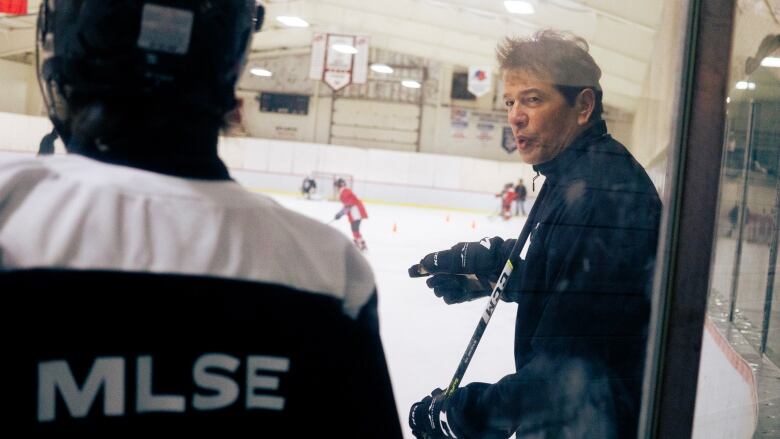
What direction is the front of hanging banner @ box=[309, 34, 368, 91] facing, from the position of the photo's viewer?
facing the viewer

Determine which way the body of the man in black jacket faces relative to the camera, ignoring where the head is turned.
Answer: to the viewer's left

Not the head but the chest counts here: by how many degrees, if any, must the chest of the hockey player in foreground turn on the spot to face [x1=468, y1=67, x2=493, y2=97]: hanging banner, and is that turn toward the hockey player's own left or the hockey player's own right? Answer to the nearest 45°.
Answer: approximately 45° to the hockey player's own right

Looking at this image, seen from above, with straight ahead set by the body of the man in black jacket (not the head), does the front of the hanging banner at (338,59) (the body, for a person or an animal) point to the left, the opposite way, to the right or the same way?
to the left

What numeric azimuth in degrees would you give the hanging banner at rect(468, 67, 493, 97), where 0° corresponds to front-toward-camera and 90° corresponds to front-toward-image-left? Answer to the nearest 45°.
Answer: approximately 0°

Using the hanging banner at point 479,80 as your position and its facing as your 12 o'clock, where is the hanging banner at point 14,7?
the hanging banner at point 14,7 is roughly at 2 o'clock from the hanging banner at point 479,80.

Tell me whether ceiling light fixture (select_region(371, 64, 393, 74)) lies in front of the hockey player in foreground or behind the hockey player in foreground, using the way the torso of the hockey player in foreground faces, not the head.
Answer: in front

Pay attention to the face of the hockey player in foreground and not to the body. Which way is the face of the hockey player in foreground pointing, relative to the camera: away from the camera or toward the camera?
away from the camera

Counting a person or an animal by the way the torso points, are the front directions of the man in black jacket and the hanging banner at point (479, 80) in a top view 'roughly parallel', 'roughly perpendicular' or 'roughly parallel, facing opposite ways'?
roughly perpendicular

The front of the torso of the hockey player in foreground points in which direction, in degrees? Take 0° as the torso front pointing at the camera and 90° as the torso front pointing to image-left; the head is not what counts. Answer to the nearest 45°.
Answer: approximately 180°

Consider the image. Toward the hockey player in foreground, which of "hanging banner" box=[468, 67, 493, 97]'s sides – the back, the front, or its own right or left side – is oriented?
front

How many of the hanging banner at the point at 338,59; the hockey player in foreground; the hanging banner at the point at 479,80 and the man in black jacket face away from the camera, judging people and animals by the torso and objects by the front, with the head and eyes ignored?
1

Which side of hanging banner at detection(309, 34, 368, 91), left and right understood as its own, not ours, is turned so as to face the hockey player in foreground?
front

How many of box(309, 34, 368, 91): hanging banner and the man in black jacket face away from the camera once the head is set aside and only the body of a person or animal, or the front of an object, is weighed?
0
